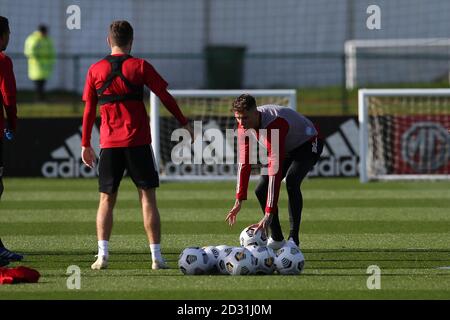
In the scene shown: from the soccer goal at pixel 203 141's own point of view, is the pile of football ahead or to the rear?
ahead

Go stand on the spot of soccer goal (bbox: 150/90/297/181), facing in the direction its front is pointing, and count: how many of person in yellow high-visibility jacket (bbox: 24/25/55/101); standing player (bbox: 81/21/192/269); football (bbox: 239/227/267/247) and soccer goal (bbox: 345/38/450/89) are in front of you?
2

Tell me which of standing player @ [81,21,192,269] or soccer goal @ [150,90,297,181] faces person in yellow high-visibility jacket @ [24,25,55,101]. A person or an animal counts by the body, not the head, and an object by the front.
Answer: the standing player

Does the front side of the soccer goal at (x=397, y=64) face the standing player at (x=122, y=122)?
yes

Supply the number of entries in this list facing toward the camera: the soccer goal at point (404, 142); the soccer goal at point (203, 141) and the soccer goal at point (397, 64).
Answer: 3

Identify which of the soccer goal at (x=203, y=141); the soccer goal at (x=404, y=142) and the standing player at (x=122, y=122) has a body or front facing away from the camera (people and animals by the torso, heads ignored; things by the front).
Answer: the standing player

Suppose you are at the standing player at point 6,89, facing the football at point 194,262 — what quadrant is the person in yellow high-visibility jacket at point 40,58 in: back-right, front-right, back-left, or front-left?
back-left

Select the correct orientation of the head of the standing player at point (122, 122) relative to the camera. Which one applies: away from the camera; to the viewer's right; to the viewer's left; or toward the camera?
away from the camera

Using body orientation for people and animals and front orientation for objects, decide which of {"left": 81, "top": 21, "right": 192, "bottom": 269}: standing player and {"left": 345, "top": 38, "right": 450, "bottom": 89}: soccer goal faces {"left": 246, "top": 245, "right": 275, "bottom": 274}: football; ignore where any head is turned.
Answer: the soccer goal

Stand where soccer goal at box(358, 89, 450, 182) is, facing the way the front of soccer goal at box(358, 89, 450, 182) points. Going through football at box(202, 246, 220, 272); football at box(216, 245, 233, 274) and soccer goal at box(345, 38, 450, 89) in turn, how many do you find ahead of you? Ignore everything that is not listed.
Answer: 2

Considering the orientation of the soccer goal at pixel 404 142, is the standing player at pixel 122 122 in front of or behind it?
in front

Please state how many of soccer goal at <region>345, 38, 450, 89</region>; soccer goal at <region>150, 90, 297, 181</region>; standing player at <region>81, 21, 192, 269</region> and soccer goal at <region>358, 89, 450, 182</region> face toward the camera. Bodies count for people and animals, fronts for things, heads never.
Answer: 3

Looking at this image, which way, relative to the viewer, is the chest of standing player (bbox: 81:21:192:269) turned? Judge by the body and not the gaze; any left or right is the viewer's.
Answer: facing away from the viewer
